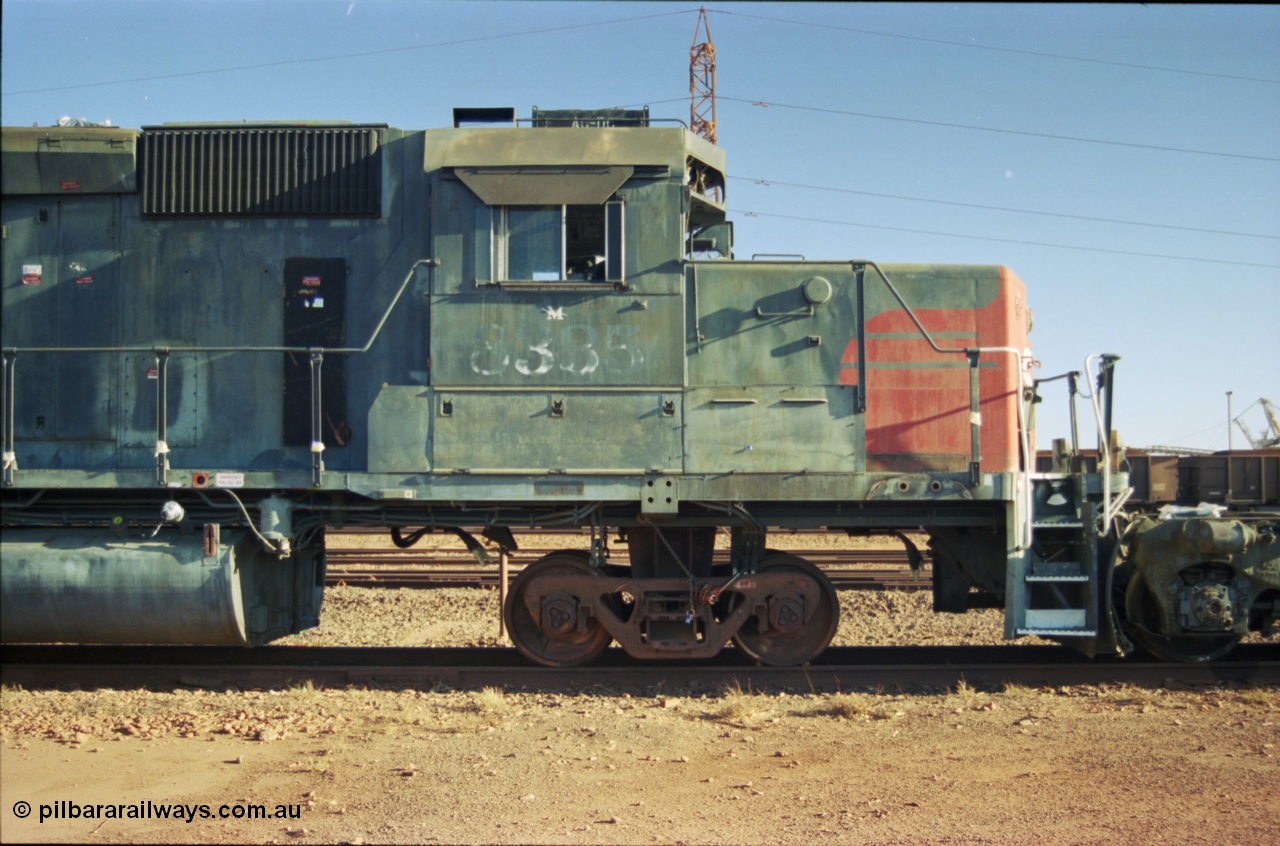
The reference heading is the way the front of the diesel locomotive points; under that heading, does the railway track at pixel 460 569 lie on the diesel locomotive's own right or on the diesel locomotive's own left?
on the diesel locomotive's own left

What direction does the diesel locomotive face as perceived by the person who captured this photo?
facing to the right of the viewer
